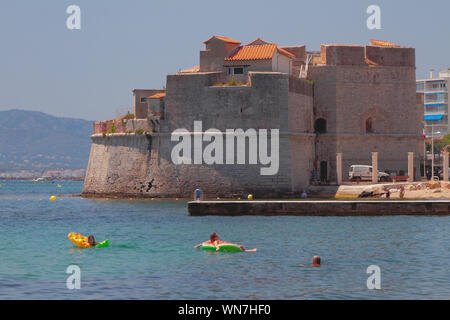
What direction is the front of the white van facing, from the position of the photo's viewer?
facing to the right of the viewer

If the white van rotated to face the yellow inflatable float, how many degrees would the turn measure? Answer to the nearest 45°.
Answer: approximately 90° to its right

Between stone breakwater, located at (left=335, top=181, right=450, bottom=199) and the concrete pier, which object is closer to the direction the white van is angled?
the stone breakwater

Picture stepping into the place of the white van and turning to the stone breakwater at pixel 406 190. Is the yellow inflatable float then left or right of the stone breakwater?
right
